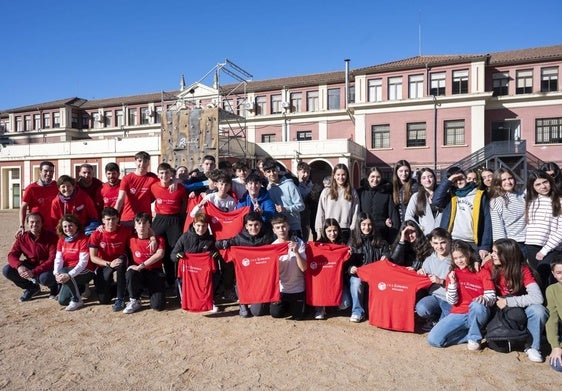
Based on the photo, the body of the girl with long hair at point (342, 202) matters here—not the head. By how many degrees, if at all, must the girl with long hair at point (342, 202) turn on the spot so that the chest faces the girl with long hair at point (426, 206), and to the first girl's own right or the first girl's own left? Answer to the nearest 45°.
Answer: approximately 90° to the first girl's own left

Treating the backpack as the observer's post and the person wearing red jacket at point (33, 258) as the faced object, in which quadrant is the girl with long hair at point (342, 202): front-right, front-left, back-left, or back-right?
front-right

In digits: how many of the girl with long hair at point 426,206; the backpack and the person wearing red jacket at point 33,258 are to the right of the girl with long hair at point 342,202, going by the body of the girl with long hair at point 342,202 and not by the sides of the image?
1

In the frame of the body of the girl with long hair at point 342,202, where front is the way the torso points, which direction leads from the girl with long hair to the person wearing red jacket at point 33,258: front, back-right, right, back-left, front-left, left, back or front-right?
right

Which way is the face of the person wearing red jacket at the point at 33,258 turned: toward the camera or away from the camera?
toward the camera

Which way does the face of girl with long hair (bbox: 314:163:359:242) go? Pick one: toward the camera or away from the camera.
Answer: toward the camera

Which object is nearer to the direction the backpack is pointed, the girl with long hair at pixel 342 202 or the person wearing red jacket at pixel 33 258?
the person wearing red jacket

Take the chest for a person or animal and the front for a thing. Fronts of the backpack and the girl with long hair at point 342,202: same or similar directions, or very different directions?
same or similar directions

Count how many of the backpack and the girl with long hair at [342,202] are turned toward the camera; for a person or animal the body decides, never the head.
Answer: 2

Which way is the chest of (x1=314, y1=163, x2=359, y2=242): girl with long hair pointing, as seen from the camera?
toward the camera

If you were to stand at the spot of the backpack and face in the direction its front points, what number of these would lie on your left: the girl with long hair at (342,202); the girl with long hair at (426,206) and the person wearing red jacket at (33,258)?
0

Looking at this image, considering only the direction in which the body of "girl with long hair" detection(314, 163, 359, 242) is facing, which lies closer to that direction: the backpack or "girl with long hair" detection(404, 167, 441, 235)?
the backpack

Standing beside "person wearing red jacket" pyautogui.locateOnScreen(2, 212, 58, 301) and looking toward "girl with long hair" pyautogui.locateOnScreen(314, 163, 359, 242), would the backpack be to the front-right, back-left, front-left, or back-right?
front-right

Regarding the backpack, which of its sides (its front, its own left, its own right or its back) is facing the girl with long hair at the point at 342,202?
right

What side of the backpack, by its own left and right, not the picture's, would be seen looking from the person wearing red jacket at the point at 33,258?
right

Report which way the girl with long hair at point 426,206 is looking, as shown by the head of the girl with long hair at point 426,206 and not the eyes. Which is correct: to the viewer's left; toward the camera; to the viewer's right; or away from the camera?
toward the camera
